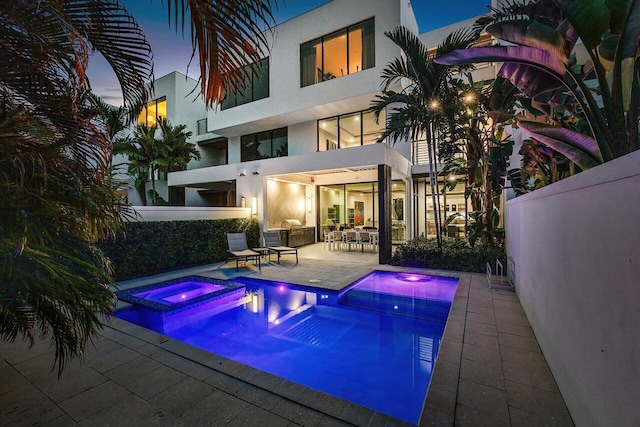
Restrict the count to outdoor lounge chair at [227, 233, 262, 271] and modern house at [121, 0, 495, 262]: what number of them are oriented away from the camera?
0

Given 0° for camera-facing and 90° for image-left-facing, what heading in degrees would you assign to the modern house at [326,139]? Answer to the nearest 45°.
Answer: approximately 45°

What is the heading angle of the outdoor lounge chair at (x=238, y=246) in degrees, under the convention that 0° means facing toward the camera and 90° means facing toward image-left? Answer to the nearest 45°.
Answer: approximately 315°

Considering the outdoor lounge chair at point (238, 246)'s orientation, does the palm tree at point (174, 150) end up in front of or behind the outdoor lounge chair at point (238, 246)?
behind

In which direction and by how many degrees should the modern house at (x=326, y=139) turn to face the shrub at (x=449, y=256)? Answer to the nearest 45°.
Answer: approximately 90° to its left

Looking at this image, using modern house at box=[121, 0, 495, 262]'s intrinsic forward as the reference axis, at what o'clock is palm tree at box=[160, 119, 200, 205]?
The palm tree is roughly at 2 o'clock from the modern house.

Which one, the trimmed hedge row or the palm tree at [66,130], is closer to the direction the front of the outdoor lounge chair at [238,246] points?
the palm tree

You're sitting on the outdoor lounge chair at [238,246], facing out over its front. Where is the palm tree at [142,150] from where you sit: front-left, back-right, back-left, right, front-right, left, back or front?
back

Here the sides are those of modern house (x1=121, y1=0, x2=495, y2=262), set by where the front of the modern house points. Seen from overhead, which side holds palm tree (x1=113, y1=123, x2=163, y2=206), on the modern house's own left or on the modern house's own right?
on the modern house's own right

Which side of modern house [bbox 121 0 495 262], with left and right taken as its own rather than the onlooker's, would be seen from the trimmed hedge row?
front
